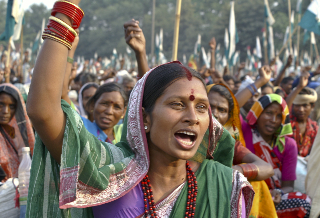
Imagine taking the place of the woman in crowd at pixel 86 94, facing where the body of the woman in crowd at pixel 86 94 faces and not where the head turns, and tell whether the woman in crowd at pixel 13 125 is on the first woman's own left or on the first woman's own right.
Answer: on the first woman's own right

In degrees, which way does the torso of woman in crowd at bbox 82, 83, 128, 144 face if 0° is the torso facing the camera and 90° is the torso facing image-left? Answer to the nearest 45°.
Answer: approximately 0°

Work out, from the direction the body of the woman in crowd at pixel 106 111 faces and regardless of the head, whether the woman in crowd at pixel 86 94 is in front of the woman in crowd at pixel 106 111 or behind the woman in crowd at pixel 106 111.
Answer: behind

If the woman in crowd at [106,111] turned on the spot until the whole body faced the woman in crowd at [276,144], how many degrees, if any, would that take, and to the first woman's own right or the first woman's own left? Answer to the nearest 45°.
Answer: approximately 90° to the first woman's own left

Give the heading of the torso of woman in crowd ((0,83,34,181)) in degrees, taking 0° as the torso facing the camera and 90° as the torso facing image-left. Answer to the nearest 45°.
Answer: approximately 45°

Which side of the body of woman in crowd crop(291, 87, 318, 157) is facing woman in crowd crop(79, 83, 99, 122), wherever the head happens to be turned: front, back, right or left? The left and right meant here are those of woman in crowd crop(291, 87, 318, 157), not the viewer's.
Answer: right

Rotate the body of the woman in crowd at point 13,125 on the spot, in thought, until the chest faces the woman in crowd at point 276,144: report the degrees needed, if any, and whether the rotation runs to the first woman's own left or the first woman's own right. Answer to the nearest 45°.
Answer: approximately 135° to the first woman's own left
